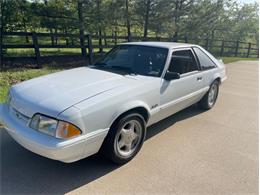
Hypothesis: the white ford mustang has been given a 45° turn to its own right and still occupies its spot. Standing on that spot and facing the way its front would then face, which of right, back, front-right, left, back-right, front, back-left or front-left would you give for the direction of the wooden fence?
right

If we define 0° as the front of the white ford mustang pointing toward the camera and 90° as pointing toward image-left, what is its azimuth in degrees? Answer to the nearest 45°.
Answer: approximately 45°
